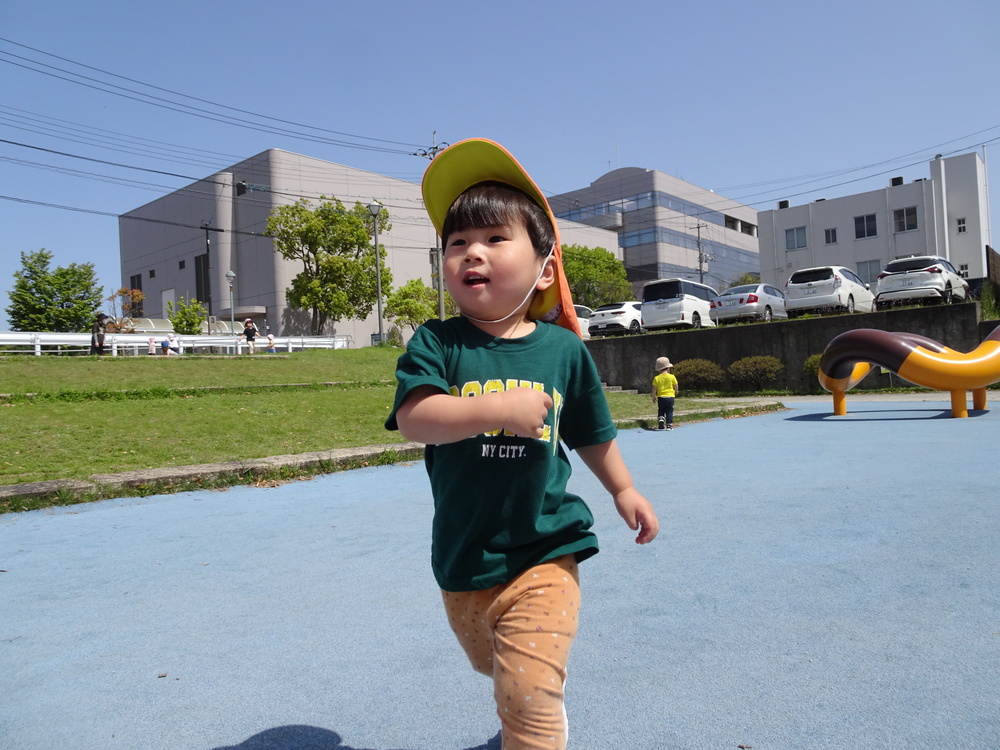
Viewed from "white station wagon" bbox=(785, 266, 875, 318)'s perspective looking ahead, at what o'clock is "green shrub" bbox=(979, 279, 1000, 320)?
The green shrub is roughly at 2 o'clock from the white station wagon.

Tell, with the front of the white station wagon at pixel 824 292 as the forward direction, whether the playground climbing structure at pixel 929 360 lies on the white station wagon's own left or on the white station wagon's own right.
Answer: on the white station wagon's own right

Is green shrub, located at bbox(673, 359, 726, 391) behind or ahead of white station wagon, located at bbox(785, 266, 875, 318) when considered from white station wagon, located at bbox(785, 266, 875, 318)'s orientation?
behind

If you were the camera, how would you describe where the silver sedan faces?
facing away from the viewer and to the right of the viewer

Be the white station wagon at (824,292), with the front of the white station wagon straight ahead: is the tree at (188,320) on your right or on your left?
on your left

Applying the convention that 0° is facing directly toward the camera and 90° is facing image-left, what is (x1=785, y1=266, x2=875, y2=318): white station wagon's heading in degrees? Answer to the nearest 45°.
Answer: approximately 225°

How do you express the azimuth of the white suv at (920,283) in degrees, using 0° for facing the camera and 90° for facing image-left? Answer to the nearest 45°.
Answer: approximately 225°

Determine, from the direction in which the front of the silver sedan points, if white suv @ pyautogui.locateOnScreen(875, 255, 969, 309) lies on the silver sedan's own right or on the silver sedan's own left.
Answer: on the silver sedan's own right
